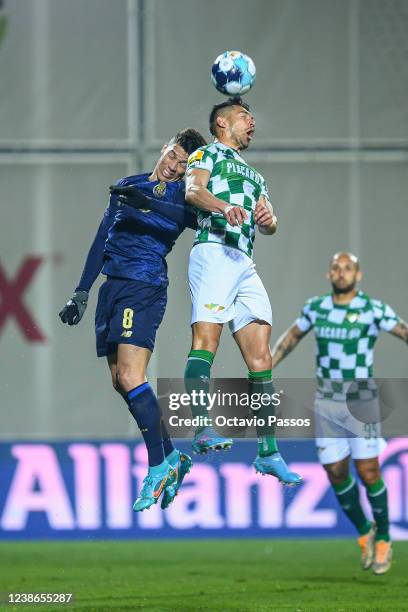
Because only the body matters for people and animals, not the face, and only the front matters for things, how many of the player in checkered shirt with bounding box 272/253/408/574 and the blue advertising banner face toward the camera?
2

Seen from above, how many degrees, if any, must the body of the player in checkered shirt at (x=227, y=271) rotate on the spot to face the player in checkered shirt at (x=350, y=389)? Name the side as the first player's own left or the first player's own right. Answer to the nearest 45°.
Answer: approximately 135° to the first player's own left

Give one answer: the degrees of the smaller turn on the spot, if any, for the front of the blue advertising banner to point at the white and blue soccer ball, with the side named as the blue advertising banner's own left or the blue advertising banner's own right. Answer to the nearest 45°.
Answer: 0° — it already faces it

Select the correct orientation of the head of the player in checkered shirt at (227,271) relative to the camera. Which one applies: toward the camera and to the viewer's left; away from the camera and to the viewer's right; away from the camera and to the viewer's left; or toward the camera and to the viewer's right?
toward the camera and to the viewer's right

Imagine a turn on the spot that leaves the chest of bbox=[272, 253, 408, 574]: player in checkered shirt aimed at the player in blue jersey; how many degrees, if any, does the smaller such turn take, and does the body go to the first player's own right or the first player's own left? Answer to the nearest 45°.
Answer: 0° — they already face them

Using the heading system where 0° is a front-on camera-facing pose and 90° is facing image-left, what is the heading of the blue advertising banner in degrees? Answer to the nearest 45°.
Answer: approximately 0°

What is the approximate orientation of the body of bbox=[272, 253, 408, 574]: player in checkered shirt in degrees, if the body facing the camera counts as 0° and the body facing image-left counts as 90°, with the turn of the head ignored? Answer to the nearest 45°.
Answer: approximately 0°

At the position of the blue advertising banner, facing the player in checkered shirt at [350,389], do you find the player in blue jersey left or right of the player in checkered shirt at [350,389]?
right

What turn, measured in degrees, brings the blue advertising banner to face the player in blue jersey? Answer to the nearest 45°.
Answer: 0° — it already faces them
